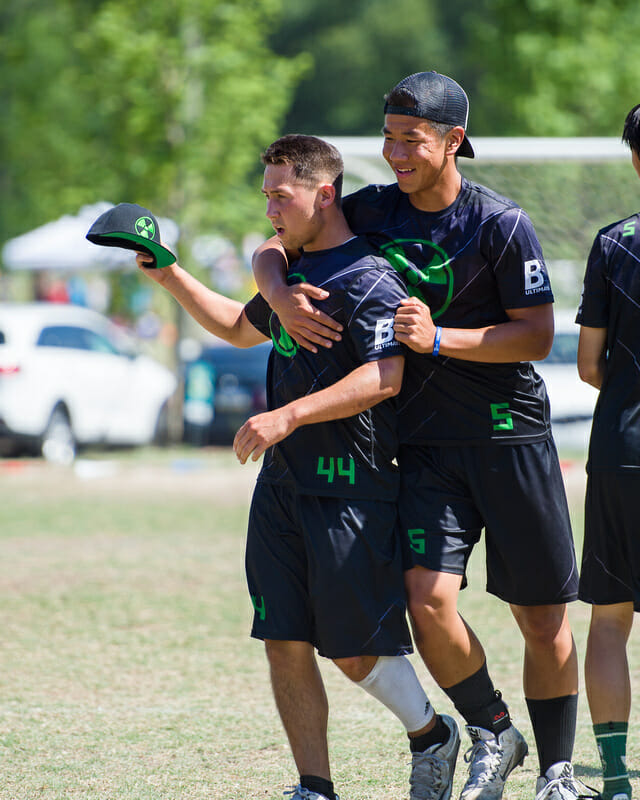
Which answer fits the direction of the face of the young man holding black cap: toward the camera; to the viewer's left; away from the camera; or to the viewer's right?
to the viewer's left

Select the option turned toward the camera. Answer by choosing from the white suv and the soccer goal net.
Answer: the soccer goal net

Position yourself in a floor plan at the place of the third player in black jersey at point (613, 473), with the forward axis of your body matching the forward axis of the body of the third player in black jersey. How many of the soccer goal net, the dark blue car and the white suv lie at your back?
0

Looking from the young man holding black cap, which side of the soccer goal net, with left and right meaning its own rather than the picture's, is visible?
front

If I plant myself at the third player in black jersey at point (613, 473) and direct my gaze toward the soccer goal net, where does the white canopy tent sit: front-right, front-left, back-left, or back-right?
front-left

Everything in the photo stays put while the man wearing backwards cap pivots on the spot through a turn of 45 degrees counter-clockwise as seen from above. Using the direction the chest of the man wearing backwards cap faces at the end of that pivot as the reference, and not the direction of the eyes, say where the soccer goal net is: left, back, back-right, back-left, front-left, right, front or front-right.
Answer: back

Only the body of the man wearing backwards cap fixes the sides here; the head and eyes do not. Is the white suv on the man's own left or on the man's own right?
on the man's own right

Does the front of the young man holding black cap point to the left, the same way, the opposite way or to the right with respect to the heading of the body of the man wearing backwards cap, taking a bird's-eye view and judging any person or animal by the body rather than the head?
the same way

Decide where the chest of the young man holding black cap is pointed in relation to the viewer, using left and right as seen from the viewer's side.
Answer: facing the viewer and to the left of the viewer
